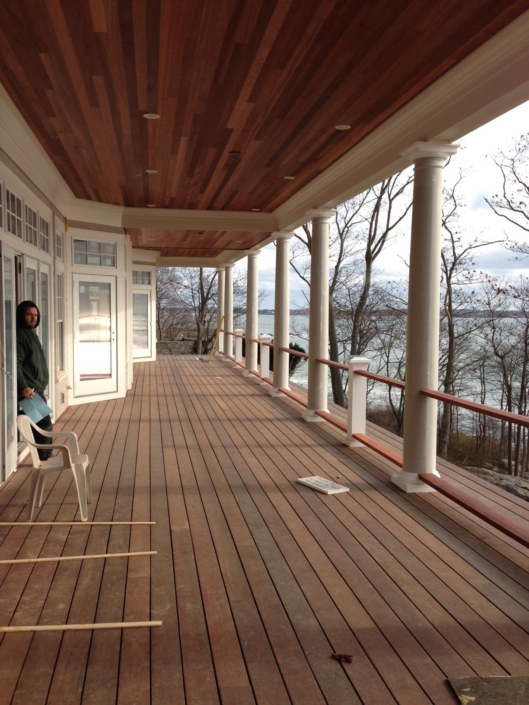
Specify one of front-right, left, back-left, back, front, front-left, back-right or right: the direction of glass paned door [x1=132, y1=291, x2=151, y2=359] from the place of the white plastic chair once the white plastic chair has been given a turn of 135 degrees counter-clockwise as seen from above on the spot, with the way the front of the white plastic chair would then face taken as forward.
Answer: front-right

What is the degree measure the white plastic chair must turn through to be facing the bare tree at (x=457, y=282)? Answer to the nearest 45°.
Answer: approximately 45° to its left

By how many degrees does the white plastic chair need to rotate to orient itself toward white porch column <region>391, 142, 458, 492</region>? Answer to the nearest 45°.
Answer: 0° — it already faces it

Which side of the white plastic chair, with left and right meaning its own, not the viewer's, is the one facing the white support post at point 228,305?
left

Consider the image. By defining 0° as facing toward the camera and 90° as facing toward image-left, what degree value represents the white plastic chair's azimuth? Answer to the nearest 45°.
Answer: approximately 270°

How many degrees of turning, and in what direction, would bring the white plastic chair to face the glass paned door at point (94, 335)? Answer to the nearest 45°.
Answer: approximately 90° to its left

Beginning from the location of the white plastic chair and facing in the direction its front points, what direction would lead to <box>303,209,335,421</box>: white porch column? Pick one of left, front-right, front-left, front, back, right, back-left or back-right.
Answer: front-left

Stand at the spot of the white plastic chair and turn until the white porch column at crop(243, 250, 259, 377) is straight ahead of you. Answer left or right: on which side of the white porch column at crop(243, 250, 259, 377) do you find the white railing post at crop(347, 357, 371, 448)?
right

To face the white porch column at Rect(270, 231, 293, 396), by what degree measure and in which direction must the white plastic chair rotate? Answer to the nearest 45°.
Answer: approximately 45° to its left

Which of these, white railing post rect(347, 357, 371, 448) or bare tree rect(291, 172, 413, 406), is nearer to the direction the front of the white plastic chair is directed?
the white railing post

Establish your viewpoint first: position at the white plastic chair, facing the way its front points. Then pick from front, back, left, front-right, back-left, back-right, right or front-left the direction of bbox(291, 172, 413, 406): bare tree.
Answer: front-left

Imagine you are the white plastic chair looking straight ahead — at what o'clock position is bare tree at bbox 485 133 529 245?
The bare tree is roughly at 11 o'clock from the white plastic chair.

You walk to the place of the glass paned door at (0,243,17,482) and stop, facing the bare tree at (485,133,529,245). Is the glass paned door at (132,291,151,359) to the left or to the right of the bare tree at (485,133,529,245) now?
left
